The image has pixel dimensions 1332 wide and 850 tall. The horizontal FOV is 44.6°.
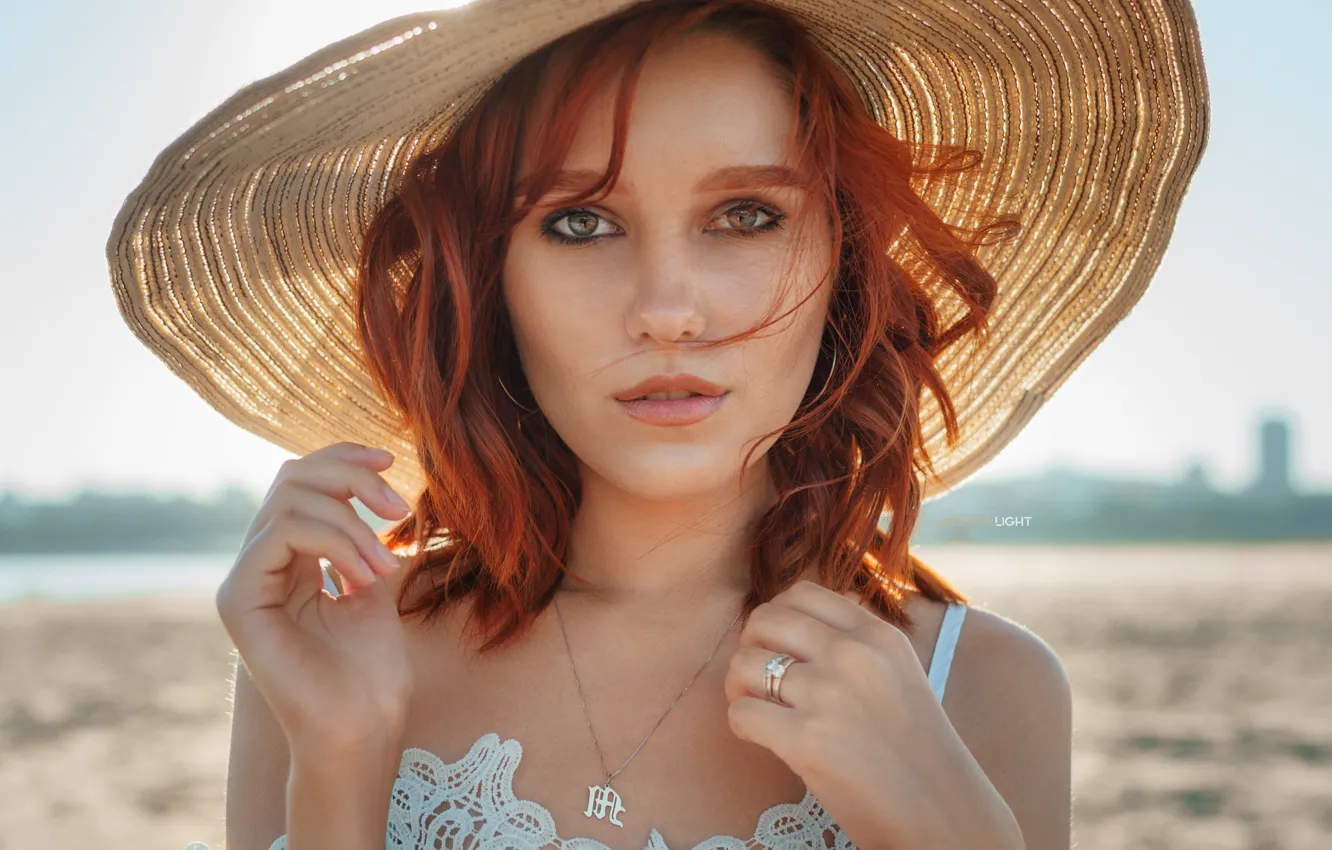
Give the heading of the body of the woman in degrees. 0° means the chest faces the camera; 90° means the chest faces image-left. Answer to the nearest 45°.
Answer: approximately 0°
